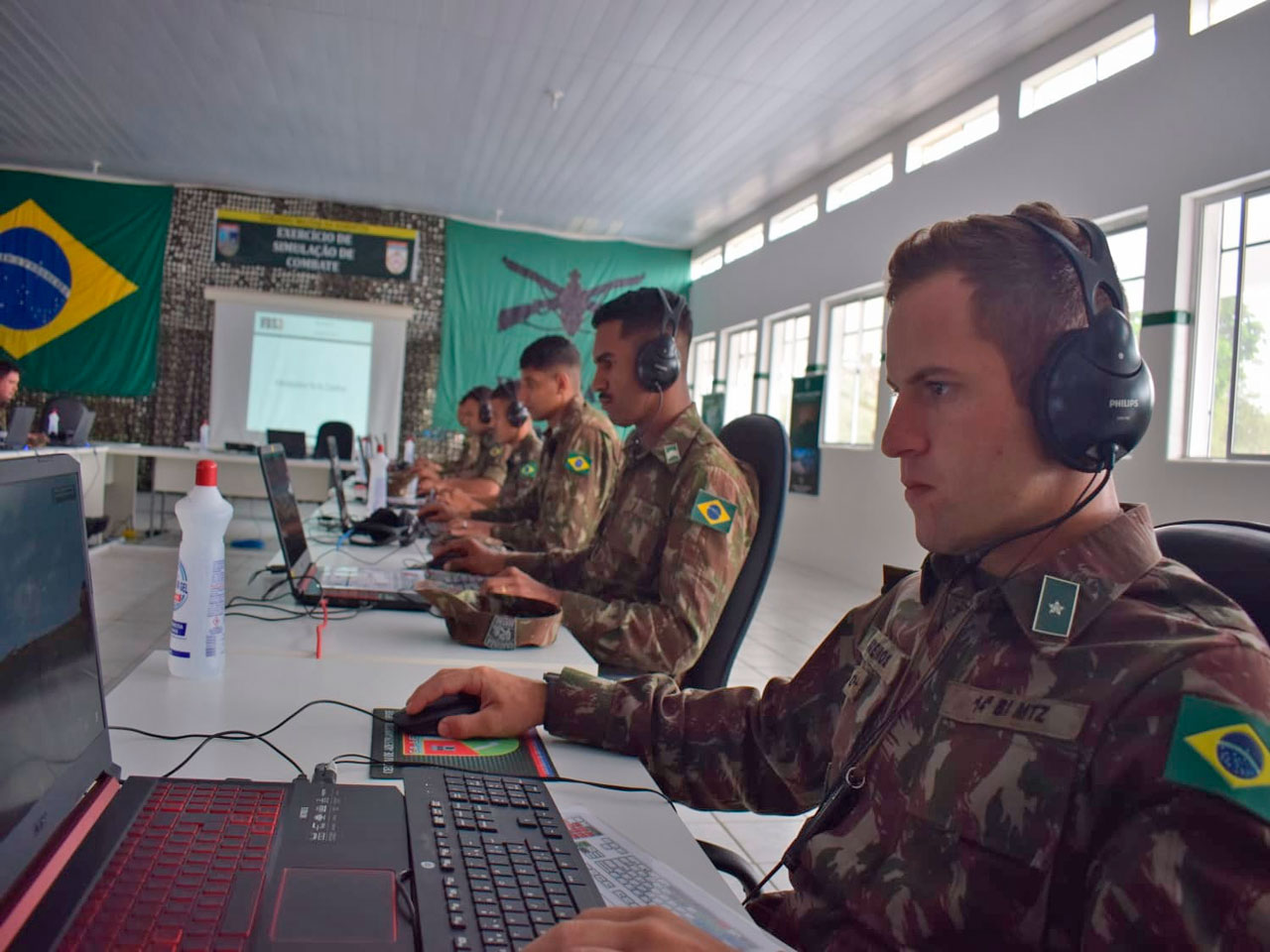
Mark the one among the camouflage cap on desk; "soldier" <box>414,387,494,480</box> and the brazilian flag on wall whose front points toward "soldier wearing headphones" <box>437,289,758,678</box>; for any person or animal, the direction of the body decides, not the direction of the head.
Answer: the brazilian flag on wall

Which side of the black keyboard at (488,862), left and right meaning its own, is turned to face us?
right

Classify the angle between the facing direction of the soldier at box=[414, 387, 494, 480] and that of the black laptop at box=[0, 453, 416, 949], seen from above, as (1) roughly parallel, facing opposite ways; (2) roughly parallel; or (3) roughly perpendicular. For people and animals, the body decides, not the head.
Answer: roughly parallel, facing opposite ways

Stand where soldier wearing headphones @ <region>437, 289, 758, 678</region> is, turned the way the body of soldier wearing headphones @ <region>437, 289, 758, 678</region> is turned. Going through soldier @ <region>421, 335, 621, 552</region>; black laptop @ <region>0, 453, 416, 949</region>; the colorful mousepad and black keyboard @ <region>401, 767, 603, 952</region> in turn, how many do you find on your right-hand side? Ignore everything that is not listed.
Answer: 1

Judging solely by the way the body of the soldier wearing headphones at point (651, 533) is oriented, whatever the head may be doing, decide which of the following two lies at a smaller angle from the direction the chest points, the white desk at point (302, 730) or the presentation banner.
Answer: the white desk

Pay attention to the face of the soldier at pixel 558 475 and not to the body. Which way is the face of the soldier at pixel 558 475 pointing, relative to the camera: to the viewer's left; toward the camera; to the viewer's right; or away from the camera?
to the viewer's left

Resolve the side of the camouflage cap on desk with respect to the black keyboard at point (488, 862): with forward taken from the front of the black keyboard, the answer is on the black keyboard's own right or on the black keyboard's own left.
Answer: on the black keyboard's own left

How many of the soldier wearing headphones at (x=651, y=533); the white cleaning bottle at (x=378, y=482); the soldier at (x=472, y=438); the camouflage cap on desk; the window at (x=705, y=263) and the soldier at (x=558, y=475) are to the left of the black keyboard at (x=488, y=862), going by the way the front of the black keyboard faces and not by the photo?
6

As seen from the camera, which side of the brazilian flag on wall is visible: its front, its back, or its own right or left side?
front

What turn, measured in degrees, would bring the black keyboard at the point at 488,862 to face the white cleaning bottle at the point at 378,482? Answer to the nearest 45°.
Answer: approximately 90° to its left

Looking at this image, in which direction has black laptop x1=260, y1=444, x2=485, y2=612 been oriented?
to the viewer's right

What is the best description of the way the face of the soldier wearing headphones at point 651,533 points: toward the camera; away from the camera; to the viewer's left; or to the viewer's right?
to the viewer's left

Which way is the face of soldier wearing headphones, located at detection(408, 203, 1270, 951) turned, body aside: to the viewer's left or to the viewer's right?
to the viewer's left

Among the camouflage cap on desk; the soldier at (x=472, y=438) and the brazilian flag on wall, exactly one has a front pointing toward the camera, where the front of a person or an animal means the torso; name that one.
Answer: the brazilian flag on wall

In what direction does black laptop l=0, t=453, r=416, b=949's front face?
to the viewer's right

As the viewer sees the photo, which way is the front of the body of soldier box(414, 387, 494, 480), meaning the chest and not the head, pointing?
to the viewer's left

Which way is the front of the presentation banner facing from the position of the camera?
facing the viewer and to the left of the viewer

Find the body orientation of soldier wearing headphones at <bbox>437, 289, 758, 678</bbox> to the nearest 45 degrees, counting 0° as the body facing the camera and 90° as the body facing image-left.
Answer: approximately 90°

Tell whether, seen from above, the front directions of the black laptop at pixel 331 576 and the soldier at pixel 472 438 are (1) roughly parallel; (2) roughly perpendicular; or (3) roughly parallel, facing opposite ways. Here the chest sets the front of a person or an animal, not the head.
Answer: roughly parallel, facing opposite ways
